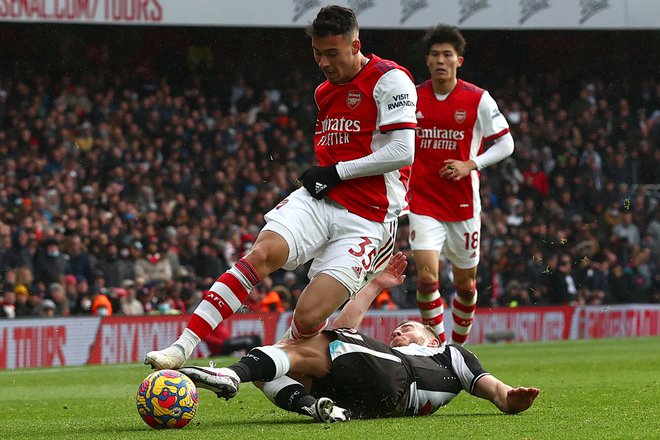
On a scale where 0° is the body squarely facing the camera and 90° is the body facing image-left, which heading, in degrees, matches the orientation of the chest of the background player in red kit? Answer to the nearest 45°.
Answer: approximately 0°

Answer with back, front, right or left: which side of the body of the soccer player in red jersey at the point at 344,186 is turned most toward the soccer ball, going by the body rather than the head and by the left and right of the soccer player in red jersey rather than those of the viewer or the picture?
front

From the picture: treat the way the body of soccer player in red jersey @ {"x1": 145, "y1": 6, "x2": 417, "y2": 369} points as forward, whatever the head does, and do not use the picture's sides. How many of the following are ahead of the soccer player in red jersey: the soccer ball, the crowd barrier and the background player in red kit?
1

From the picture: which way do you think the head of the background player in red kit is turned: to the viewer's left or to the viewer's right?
to the viewer's left

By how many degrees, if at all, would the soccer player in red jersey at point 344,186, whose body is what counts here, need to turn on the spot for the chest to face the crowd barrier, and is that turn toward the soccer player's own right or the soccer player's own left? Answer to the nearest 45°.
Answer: approximately 135° to the soccer player's own right

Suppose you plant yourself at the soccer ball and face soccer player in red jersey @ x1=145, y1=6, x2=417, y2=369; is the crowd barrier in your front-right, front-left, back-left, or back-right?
front-left

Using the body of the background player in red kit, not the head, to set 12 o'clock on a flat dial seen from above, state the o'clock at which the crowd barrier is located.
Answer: The crowd barrier is roughly at 5 o'clock from the background player in red kit.

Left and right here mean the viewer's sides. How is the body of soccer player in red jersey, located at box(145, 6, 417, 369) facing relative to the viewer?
facing the viewer and to the left of the viewer

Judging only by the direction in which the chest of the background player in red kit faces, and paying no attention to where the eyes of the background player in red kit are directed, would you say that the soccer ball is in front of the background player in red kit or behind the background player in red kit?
in front

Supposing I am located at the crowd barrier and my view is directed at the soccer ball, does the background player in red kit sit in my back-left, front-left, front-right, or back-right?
front-left

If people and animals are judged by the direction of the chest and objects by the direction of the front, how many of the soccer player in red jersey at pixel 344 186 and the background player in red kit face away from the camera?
0

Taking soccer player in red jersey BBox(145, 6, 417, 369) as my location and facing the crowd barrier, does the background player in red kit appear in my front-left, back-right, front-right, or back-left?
front-right

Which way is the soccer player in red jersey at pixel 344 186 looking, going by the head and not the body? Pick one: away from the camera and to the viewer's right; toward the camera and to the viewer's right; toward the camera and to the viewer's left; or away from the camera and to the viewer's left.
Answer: toward the camera and to the viewer's left

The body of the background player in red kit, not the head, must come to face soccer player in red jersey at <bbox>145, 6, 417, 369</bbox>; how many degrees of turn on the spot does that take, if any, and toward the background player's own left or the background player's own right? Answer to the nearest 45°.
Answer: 0° — they already face them
